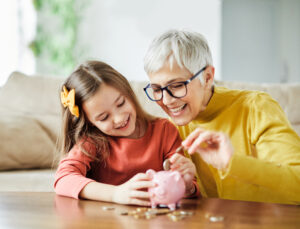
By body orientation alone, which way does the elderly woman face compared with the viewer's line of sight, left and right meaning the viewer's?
facing the viewer and to the left of the viewer

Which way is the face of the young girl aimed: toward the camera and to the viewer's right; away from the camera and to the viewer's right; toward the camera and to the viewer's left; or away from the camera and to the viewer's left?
toward the camera and to the viewer's right

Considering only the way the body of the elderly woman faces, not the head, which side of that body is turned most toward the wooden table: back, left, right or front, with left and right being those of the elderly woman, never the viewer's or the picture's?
front

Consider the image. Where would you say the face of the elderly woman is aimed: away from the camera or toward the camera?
toward the camera

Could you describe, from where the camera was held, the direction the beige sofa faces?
facing the viewer
